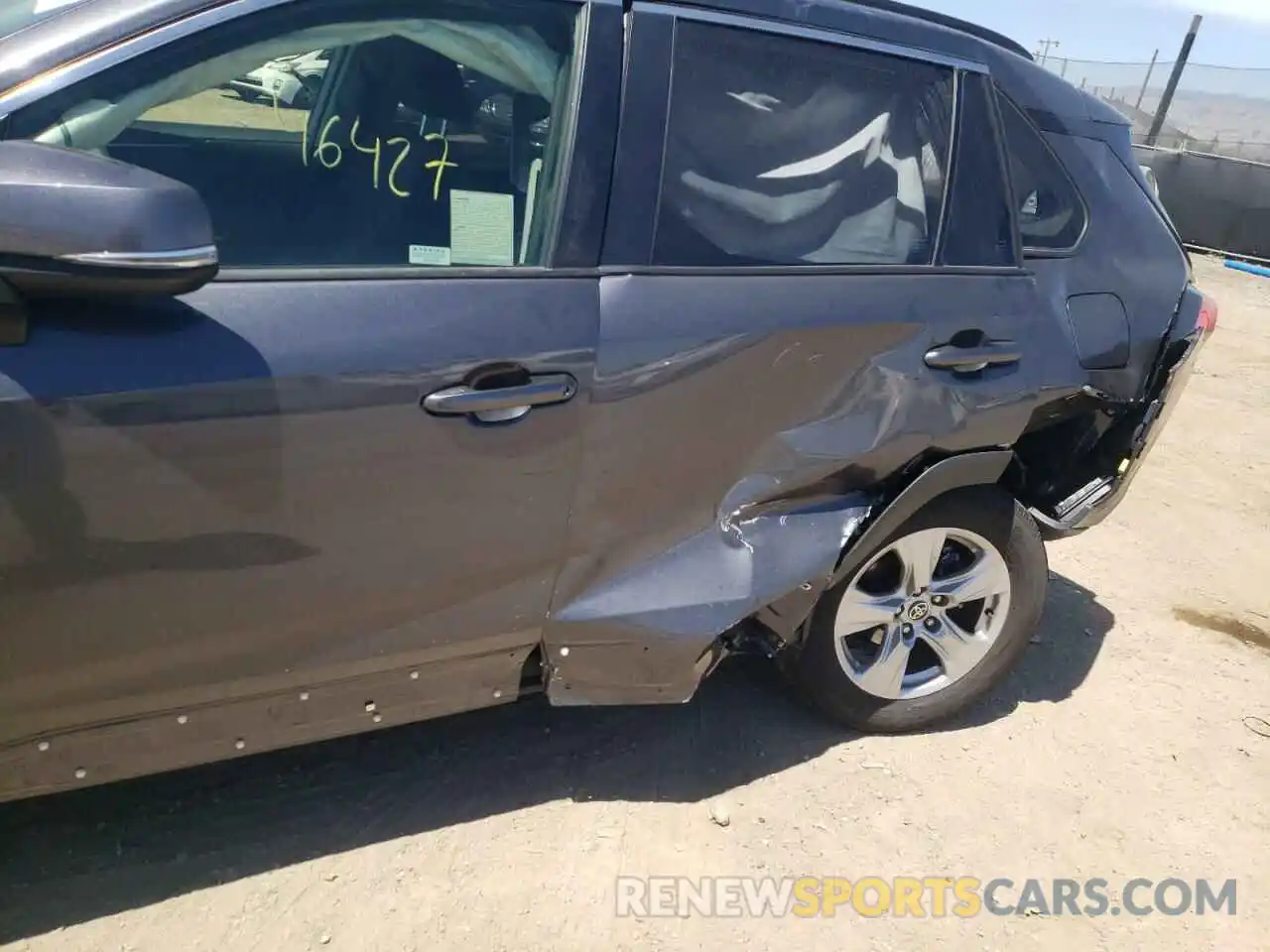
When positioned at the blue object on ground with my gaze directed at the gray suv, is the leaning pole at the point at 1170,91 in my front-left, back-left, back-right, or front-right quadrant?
back-right

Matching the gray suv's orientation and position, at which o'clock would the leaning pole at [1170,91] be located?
The leaning pole is roughly at 4 o'clock from the gray suv.

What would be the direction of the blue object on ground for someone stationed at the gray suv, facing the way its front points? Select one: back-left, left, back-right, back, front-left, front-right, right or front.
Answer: back-right

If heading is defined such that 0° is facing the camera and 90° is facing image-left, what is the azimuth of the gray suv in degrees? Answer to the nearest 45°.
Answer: approximately 90°
